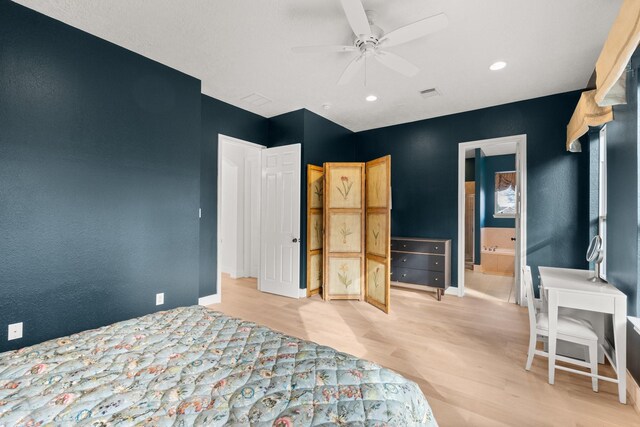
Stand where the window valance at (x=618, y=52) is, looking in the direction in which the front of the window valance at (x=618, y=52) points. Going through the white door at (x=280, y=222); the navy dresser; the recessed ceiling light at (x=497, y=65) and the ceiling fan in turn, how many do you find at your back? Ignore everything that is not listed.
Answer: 0

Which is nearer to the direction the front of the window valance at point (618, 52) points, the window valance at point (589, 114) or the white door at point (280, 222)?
the white door

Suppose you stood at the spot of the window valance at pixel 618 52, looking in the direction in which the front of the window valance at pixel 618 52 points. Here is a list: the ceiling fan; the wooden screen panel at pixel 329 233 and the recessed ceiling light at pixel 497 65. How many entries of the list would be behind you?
0

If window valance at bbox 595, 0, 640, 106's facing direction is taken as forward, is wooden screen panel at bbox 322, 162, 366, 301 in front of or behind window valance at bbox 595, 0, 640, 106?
in front

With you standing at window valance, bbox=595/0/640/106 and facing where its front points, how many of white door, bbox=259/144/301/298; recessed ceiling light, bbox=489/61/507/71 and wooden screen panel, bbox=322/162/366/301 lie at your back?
0

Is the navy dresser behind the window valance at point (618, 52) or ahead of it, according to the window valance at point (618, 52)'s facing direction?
ahead

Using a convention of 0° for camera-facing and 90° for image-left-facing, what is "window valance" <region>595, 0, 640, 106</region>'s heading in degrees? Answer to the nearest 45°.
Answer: approximately 90°

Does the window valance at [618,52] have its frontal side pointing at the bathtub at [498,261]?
no

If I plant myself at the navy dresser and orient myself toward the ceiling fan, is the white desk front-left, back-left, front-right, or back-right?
front-left

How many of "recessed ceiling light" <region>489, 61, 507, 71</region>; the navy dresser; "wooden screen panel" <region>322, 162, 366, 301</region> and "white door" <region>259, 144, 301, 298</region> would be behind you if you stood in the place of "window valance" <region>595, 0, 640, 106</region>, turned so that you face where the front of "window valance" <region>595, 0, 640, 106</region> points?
0

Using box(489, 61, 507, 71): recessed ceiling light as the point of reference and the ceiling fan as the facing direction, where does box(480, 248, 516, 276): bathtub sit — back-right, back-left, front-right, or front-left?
back-right

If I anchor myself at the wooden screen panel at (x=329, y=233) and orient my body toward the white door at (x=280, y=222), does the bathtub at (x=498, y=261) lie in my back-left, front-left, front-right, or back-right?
back-right

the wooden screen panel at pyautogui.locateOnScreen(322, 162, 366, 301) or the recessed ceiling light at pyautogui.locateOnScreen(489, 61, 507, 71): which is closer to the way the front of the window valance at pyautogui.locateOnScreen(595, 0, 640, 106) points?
the wooden screen panel

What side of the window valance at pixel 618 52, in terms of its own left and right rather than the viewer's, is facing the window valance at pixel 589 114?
right
